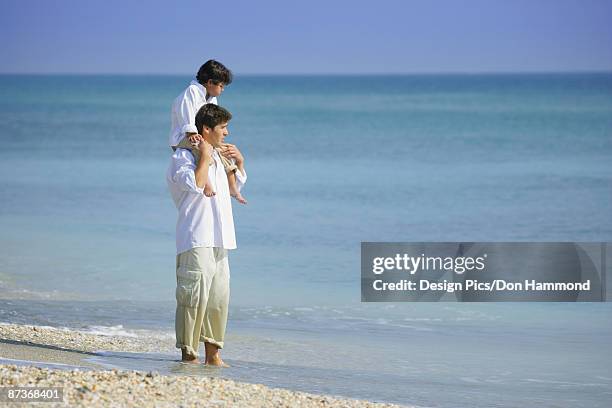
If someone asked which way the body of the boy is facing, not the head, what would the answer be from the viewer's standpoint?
to the viewer's right

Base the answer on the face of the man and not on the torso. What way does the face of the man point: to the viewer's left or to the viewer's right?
to the viewer's right

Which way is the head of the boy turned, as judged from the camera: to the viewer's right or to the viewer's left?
to the viewer's right
